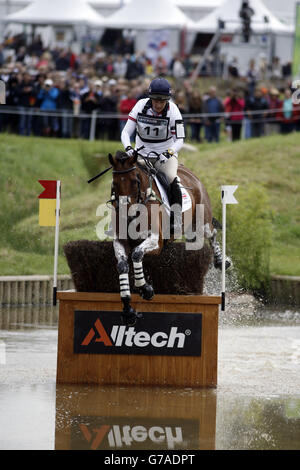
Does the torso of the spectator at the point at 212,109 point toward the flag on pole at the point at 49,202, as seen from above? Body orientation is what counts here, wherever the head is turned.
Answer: yes

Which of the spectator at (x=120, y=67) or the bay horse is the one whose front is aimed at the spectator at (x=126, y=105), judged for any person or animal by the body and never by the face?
the spectator at (x=120, y=67)

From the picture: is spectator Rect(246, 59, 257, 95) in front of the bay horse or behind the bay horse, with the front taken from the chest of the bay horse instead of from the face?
behind

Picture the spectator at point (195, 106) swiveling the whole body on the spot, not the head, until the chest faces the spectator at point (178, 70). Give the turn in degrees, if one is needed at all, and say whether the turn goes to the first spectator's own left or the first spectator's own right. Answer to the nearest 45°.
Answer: approximately 180°

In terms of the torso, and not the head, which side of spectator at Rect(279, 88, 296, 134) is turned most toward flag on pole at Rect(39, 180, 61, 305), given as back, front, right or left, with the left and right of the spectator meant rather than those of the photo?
front

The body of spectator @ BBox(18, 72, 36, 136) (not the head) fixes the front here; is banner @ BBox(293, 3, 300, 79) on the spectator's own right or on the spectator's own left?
on the spectator's own left

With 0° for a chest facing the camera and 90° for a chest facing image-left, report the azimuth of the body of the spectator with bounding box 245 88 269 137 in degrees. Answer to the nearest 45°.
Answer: approximately 0°

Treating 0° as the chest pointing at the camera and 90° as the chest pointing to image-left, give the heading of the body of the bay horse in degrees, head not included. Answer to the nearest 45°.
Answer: approximately 45°

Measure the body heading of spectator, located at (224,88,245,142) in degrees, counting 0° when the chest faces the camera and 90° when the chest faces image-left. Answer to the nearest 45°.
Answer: approximately 0°
